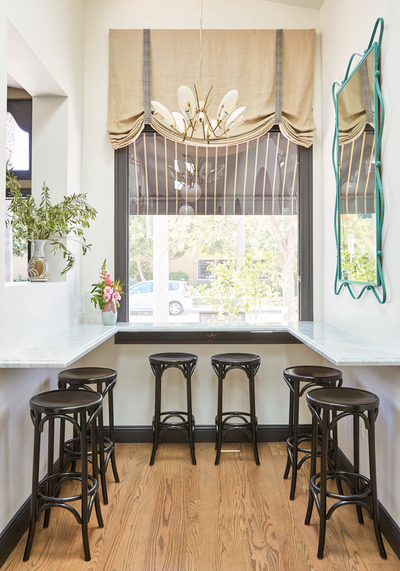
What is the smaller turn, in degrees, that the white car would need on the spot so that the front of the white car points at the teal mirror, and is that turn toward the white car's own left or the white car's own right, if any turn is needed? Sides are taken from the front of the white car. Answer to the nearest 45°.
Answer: approximately 135° to the white car's own left

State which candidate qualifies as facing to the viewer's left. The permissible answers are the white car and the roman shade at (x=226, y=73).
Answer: the white car

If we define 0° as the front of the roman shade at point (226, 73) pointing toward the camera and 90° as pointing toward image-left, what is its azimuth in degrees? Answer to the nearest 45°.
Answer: approximately 0°

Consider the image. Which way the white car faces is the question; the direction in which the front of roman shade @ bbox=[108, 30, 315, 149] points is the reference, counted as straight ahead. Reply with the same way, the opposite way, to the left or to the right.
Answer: to the right

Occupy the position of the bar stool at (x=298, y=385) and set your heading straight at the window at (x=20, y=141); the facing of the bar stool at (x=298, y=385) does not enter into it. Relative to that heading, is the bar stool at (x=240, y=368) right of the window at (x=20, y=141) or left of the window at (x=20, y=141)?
right

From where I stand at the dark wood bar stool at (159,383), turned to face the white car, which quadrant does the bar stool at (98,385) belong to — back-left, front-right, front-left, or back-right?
back-left

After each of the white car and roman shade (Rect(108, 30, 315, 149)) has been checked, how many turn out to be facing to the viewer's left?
1

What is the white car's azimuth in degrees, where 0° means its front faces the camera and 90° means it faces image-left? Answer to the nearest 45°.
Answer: approximately 90°

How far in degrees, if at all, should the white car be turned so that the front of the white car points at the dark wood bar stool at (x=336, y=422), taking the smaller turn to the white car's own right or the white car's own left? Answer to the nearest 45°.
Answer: approximately 135° to the white car's own left

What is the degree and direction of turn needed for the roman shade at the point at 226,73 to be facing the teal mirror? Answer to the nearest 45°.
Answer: approximately 45° to its left

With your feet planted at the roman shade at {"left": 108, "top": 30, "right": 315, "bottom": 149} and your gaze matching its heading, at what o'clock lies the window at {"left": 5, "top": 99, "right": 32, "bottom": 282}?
The window is roughly at 3 o'clock from the roman shade.
